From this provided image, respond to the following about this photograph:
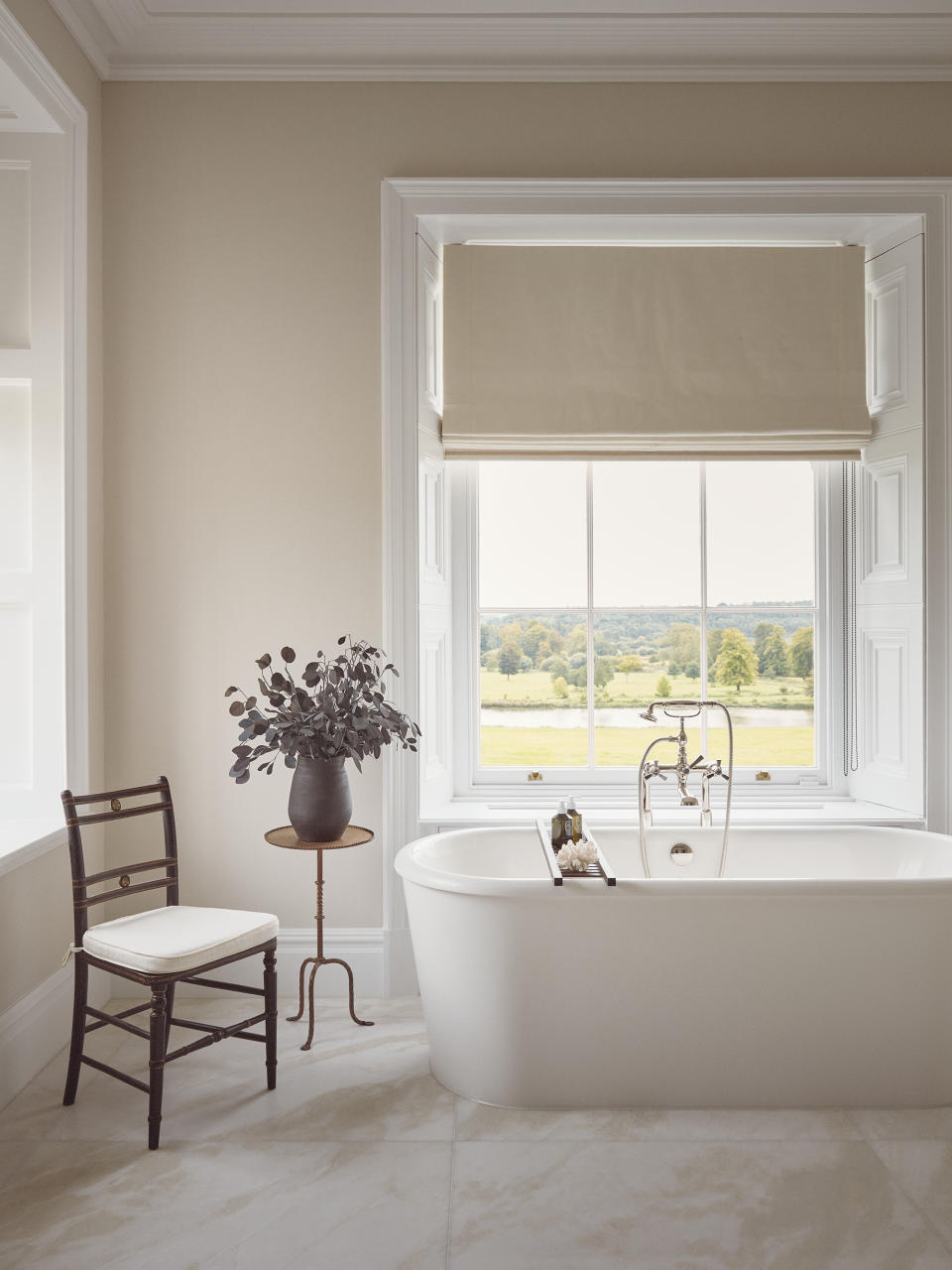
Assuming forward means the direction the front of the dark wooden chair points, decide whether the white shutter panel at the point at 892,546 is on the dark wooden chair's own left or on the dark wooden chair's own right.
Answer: on the dark wooden chair's own left

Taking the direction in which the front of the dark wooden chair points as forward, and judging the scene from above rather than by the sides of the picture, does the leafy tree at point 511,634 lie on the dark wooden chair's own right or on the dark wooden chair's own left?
on the dark wooden chair's own left

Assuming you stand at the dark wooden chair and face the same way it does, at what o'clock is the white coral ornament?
The white coral ornament is roughly at 11 o'clock from the dark wooden chair.

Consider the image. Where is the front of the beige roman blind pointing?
toward the camera

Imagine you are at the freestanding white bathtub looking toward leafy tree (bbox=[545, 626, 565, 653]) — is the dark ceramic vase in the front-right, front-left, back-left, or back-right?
front-left

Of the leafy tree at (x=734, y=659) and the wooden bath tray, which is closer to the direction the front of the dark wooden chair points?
the wooden bath tray

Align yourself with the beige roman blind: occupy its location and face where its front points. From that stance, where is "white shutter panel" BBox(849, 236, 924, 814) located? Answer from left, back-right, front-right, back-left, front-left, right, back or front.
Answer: left

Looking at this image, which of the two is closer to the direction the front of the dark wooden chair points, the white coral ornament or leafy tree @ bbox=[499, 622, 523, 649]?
the white coral ornament

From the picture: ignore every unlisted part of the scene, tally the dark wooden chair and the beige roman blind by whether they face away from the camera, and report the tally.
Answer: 0

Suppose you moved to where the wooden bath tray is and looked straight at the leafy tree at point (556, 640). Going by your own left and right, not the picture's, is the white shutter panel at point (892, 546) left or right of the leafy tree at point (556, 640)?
right

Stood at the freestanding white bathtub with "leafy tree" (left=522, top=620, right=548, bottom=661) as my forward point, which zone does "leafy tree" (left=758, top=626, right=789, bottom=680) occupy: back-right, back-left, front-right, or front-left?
front-right
